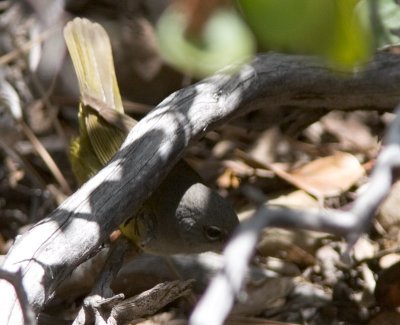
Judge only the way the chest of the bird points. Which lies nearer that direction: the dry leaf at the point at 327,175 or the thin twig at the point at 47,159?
the dry leaf

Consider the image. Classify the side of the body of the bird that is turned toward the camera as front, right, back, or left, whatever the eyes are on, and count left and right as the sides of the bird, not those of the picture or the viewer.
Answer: right

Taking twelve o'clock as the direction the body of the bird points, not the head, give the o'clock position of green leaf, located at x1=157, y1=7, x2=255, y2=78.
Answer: The green leaf is roughly at 3 o'clock from the bird.

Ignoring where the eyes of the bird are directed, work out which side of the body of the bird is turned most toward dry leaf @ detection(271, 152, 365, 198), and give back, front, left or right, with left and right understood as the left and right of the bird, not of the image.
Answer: front
